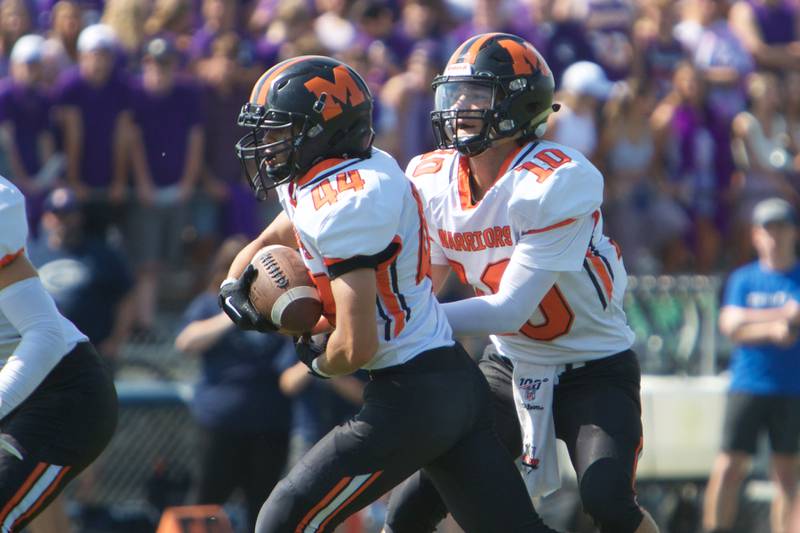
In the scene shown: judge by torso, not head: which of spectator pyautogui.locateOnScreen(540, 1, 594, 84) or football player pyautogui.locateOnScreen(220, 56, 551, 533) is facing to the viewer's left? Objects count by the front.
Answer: the football player

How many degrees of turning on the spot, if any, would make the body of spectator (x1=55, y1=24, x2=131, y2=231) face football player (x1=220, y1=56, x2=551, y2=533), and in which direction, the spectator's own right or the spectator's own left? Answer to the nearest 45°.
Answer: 0° — they already face them

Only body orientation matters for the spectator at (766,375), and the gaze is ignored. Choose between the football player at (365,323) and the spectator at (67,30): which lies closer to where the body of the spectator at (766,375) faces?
the football player

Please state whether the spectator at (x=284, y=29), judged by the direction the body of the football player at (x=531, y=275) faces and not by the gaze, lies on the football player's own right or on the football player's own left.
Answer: on the football player's own right

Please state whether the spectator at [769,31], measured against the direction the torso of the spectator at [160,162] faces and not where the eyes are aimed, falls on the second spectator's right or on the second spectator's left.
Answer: on the second spectator's left

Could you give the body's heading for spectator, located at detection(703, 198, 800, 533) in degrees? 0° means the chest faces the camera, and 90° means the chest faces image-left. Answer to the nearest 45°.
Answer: approximately 0°

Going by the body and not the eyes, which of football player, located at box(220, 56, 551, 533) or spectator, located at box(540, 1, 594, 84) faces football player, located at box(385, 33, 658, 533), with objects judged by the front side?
the spectator

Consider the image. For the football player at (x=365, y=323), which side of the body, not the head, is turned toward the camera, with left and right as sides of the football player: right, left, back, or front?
left

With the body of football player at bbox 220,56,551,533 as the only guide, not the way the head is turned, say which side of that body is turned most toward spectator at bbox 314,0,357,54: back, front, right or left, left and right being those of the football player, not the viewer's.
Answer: right

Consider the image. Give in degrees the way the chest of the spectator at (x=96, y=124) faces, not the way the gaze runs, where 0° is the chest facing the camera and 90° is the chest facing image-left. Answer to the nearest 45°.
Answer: approximately 0°
